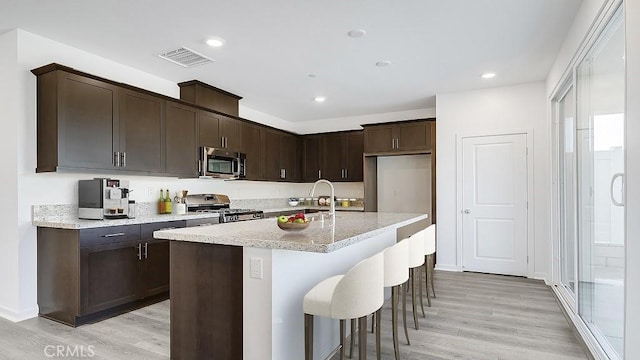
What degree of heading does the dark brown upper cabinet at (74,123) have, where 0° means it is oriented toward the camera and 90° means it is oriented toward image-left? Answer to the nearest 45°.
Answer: approximately 315°

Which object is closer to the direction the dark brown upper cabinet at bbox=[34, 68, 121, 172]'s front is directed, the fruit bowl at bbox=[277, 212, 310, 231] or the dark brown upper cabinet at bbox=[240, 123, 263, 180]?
the fruit bowl

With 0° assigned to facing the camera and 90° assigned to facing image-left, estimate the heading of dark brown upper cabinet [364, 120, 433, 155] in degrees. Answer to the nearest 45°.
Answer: approximately 0°

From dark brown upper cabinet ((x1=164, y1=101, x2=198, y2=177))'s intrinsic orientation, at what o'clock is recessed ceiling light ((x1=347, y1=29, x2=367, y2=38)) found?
The recessed ceiling light is roughly at 12 o'clock from the dark brown upper cabinet.

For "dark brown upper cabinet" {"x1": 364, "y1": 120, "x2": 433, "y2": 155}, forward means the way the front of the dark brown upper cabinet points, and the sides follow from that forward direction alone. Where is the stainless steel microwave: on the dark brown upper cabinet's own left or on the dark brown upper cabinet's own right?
on the dark brown upper cabinet's own right

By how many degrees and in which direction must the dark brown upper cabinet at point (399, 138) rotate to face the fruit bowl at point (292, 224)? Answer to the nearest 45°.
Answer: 0° — it already faces it

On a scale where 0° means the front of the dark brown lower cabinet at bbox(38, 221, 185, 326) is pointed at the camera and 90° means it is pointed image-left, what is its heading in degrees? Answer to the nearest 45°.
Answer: approximately 315°

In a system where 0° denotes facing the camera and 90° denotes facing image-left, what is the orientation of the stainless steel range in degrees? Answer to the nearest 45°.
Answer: approximately 315°

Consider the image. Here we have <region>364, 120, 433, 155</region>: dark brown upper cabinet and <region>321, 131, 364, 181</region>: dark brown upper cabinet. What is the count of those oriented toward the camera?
2
